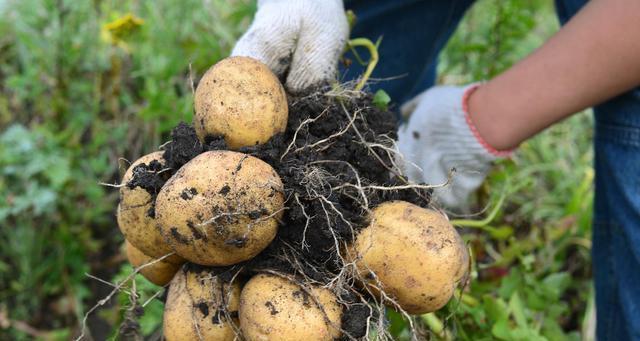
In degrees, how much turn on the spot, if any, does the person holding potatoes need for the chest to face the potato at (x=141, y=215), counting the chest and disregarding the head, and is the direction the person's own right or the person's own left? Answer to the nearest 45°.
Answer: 0° — they already face it

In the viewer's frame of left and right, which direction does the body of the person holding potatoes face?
facing the viewer and to the left of the viewer
